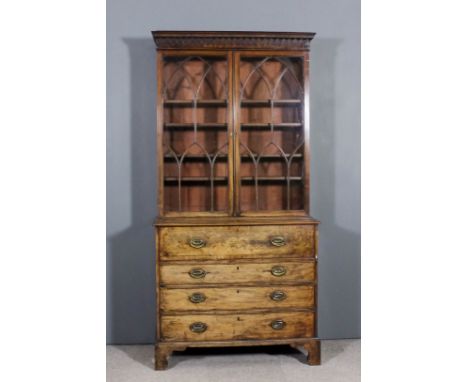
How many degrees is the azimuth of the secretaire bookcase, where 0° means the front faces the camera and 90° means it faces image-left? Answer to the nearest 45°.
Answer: approximately 0°
